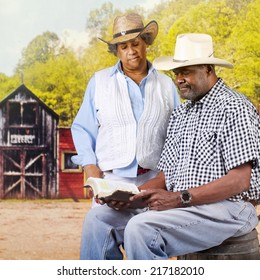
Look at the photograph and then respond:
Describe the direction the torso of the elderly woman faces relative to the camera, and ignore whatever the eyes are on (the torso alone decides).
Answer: toward the camera

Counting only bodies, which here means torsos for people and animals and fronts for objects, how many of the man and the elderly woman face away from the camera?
0

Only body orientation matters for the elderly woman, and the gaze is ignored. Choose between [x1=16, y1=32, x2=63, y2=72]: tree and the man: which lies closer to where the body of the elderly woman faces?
the man

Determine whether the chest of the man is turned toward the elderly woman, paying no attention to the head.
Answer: no

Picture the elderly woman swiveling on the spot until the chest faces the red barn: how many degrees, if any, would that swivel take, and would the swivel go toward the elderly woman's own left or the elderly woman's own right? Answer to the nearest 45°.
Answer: approximately 180°

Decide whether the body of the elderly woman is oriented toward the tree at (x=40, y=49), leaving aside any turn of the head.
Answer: no

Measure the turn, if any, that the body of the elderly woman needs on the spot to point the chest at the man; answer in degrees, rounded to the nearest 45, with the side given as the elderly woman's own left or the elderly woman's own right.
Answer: approximately 45° to the elderly woman's own left

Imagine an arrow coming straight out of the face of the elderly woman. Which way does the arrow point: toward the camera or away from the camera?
toward the camera

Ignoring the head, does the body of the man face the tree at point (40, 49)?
no
